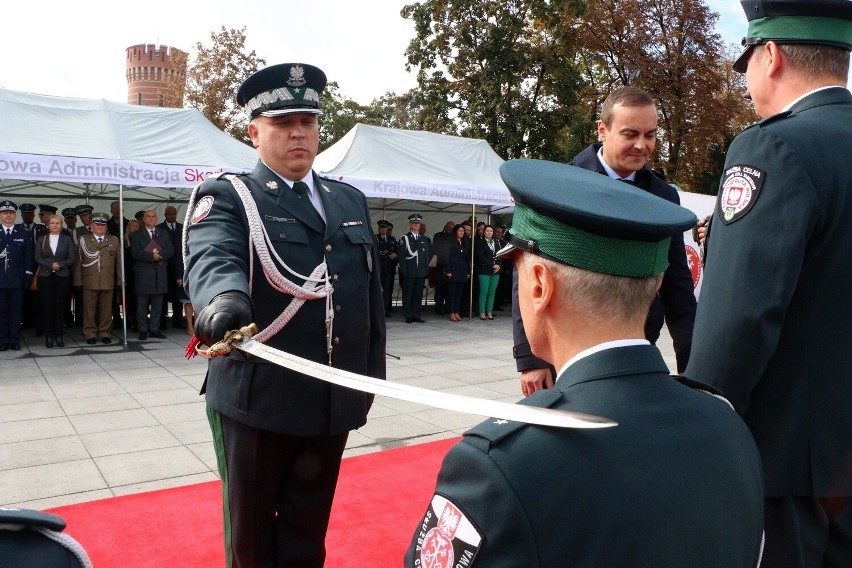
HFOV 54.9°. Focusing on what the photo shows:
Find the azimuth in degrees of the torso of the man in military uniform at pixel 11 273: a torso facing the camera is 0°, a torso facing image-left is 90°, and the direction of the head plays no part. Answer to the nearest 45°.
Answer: approximately 0°

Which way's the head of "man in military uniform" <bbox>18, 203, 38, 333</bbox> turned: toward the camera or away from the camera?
toward the camera

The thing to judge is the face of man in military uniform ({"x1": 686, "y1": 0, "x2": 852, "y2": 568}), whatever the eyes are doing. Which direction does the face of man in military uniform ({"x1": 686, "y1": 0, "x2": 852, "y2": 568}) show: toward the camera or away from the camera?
away from the camera

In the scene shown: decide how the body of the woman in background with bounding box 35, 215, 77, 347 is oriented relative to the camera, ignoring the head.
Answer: toward the camera

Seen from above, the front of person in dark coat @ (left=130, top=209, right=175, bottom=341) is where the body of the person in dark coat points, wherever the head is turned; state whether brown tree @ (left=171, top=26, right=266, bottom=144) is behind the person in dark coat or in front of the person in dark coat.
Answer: behind

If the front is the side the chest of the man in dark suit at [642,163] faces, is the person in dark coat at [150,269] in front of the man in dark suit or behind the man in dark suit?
behind

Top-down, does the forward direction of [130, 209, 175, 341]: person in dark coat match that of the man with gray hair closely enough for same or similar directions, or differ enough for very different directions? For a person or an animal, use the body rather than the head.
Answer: very different directions

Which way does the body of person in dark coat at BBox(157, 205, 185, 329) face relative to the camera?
toward the camera

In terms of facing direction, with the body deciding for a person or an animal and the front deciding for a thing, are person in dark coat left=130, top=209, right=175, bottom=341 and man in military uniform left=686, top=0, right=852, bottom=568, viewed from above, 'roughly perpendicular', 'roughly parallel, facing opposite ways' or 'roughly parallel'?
roughly parallel, facing opposite ways

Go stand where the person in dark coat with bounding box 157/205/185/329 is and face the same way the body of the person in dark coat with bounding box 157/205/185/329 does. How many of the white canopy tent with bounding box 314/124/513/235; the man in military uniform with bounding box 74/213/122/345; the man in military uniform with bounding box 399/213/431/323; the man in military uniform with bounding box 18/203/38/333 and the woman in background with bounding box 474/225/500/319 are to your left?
3

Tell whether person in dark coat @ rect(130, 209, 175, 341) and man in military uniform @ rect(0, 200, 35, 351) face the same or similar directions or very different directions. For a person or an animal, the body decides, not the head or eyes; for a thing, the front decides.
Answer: same or similar directions

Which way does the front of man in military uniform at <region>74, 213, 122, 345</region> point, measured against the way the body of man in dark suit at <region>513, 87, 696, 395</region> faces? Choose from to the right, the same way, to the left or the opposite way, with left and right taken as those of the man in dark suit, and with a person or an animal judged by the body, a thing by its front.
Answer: the same way

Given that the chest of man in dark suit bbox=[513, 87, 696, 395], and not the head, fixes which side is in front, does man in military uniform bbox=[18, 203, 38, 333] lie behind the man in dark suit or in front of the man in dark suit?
behind

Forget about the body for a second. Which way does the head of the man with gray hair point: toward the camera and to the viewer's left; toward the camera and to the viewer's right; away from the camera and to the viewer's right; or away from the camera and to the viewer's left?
away from the camera and to the viewer's left

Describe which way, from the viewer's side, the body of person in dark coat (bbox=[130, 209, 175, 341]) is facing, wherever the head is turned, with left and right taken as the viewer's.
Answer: facing the viewer

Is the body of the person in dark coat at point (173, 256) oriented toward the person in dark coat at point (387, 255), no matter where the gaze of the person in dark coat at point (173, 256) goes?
no

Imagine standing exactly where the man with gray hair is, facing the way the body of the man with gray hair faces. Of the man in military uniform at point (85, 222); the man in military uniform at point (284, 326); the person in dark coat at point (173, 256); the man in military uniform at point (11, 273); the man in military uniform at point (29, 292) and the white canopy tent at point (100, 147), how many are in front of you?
6

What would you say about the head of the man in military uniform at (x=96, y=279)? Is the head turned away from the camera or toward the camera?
toward the camera
